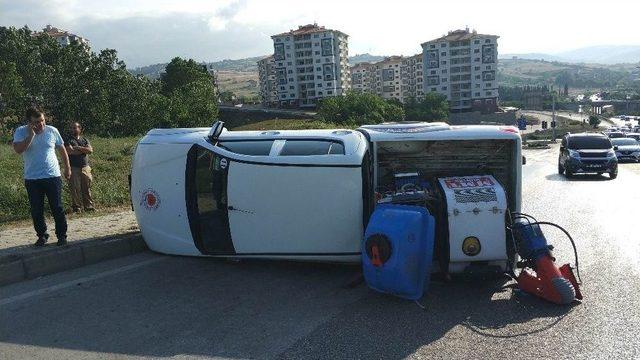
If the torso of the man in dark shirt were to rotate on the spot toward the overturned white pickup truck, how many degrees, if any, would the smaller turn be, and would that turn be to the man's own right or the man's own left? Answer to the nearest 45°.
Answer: approximately 45° to the man's own left

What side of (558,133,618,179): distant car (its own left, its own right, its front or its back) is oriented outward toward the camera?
front

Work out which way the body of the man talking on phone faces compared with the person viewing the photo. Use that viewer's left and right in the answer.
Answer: facing the viewer

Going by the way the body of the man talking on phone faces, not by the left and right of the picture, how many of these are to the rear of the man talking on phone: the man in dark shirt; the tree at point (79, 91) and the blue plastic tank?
2

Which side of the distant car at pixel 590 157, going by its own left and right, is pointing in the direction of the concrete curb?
front

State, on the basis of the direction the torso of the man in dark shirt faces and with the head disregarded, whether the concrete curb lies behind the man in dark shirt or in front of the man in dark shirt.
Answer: in front

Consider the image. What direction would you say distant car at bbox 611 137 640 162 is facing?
toward the camera

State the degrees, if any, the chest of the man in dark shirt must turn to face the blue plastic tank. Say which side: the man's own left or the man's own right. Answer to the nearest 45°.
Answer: approximately 45° to the man's own left

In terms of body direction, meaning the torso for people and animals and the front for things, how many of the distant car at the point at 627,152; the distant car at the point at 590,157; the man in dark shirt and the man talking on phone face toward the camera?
4

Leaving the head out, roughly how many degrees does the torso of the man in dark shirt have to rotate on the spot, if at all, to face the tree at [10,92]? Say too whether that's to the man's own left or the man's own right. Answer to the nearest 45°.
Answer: approximately 180°

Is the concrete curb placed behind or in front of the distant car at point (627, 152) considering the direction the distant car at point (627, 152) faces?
in front

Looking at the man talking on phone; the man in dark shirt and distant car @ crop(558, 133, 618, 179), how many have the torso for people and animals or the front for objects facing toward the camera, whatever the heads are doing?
3

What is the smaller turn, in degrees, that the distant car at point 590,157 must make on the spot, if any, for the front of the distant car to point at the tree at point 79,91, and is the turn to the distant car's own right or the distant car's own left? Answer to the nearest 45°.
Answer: approximately 90° to the distant car's own right
